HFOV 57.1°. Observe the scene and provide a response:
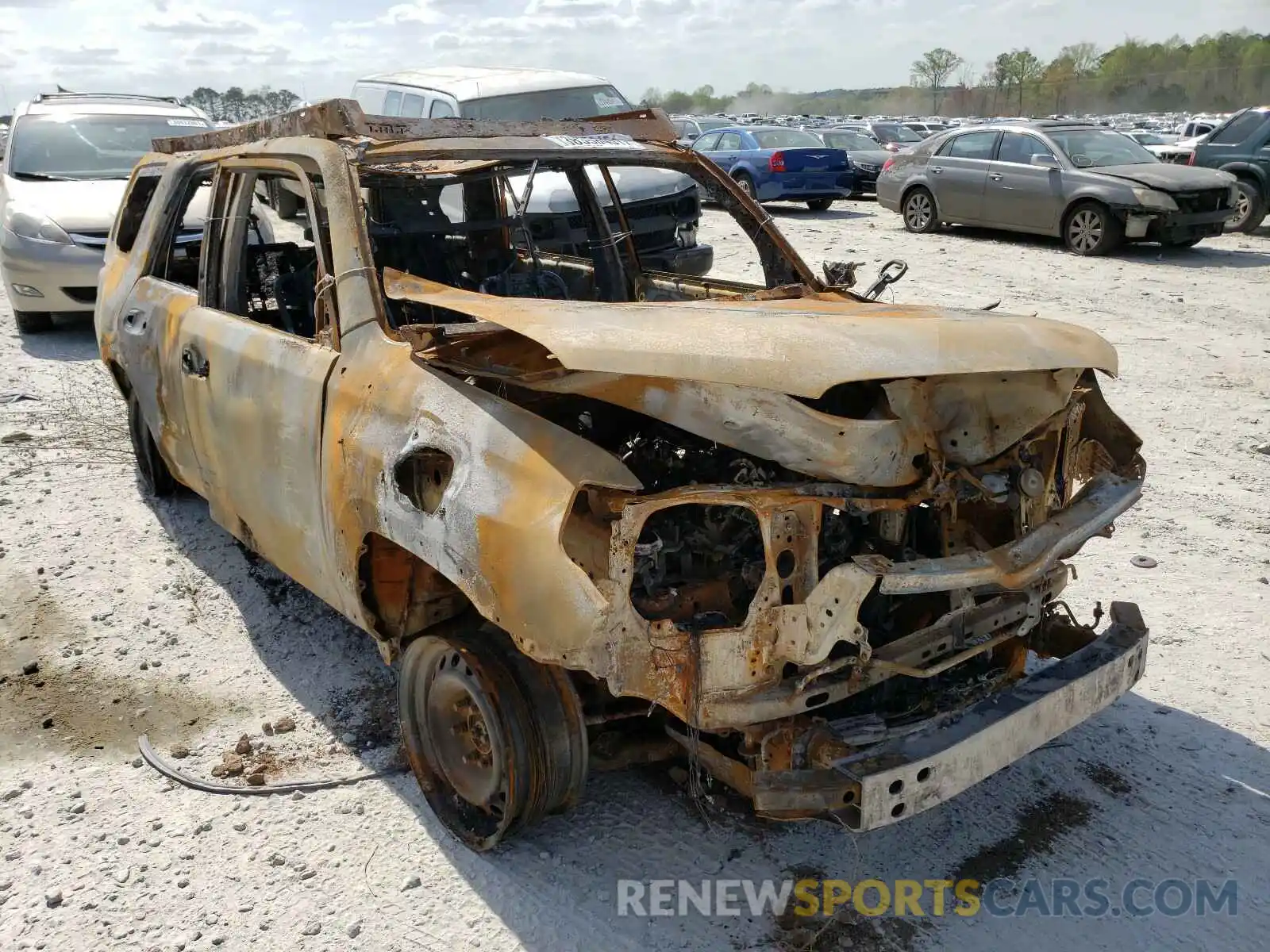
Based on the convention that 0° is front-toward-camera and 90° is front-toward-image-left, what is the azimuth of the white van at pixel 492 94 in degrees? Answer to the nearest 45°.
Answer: approximately 315°

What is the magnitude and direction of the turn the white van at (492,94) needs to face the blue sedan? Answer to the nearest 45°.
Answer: approximately 90° to its left

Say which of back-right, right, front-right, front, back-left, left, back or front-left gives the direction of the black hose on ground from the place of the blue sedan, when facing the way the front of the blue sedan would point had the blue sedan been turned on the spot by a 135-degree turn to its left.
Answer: front

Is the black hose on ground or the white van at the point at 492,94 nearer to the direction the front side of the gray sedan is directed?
the black hose on ground

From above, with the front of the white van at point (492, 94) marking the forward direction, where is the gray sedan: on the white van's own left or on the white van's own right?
on the white van's own left

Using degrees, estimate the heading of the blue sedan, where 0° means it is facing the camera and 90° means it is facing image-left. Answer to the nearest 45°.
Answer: approximately 135°

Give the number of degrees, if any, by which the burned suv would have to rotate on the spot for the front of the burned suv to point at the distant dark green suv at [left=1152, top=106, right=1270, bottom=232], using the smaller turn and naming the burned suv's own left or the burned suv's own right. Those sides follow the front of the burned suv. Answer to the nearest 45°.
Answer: approximately 90° to the burned suv's own left

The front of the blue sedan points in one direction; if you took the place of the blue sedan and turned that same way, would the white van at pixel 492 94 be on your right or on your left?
on your left

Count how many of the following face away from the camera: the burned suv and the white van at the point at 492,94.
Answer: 0
